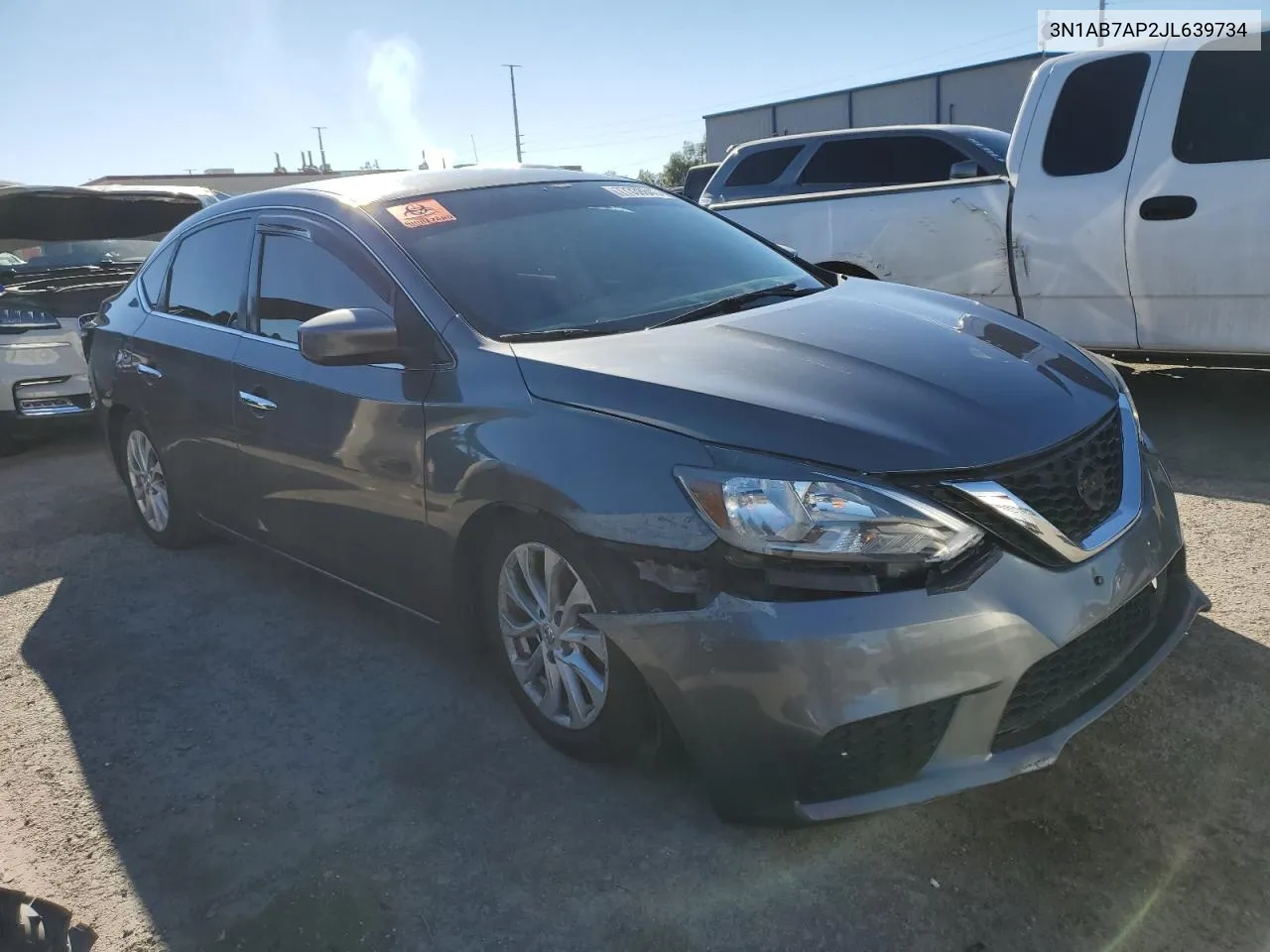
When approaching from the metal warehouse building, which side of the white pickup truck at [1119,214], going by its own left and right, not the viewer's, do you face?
left

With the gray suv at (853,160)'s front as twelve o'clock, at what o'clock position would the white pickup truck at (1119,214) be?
The white pickup truck is roughly at 1 o'clock from the gray suv.

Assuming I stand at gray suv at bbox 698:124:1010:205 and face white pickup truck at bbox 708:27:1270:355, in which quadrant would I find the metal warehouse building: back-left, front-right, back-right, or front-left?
back-left

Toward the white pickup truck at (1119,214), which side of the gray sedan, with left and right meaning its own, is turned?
left

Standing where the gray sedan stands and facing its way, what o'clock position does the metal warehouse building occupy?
The metal warehouse building is roughly at 8 o'clock from the gray sedan.

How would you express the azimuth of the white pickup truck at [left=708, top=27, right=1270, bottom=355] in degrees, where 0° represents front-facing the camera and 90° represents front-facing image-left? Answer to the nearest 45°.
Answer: approximately 270°

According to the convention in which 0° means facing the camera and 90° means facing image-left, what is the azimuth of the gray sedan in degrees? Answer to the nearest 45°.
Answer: approximately 315°

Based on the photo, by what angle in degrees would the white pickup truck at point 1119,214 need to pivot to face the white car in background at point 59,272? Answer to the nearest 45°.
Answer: approximately 180°

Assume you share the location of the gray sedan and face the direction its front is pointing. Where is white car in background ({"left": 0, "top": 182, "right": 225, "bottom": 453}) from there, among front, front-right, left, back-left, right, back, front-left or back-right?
back

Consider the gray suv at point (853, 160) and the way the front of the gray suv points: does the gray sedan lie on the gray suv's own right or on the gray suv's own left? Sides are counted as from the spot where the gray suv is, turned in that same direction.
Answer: on the gray suv's own right

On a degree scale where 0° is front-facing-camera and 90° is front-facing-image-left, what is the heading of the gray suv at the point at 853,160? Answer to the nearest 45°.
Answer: approximately 315°

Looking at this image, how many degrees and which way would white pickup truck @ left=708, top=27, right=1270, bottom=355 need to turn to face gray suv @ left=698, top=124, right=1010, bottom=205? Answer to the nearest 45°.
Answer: approximately 135° to its left
